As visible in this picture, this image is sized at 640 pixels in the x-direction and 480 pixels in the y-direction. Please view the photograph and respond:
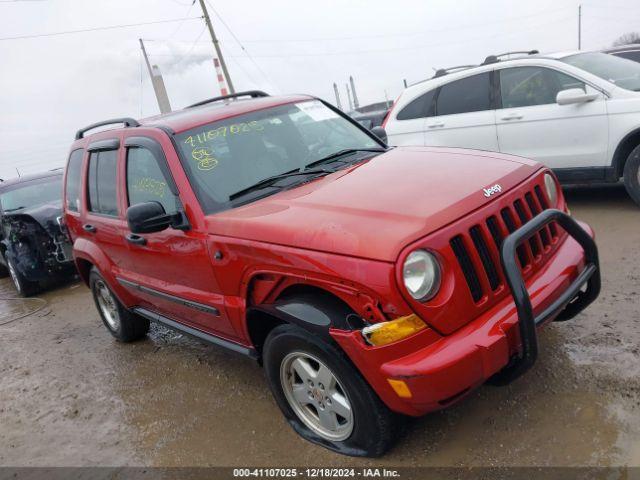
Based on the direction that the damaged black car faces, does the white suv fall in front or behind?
in front

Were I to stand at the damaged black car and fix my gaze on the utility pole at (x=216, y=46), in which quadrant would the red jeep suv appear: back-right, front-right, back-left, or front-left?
back-right

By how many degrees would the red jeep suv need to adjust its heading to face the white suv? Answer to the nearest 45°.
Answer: approximately 90° to its left

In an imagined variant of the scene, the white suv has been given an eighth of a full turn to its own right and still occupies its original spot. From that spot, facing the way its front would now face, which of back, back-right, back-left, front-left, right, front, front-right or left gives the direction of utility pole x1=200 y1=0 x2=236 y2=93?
back-right

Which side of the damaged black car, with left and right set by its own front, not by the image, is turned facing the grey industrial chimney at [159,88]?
back

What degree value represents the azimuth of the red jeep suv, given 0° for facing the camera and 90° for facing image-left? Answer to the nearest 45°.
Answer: approximately 315°

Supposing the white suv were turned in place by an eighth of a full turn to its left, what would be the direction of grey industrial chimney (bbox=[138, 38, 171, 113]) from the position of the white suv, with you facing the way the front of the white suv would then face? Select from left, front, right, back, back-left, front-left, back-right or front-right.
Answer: back-left

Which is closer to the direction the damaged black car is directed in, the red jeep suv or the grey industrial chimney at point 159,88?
the red jeep suv
